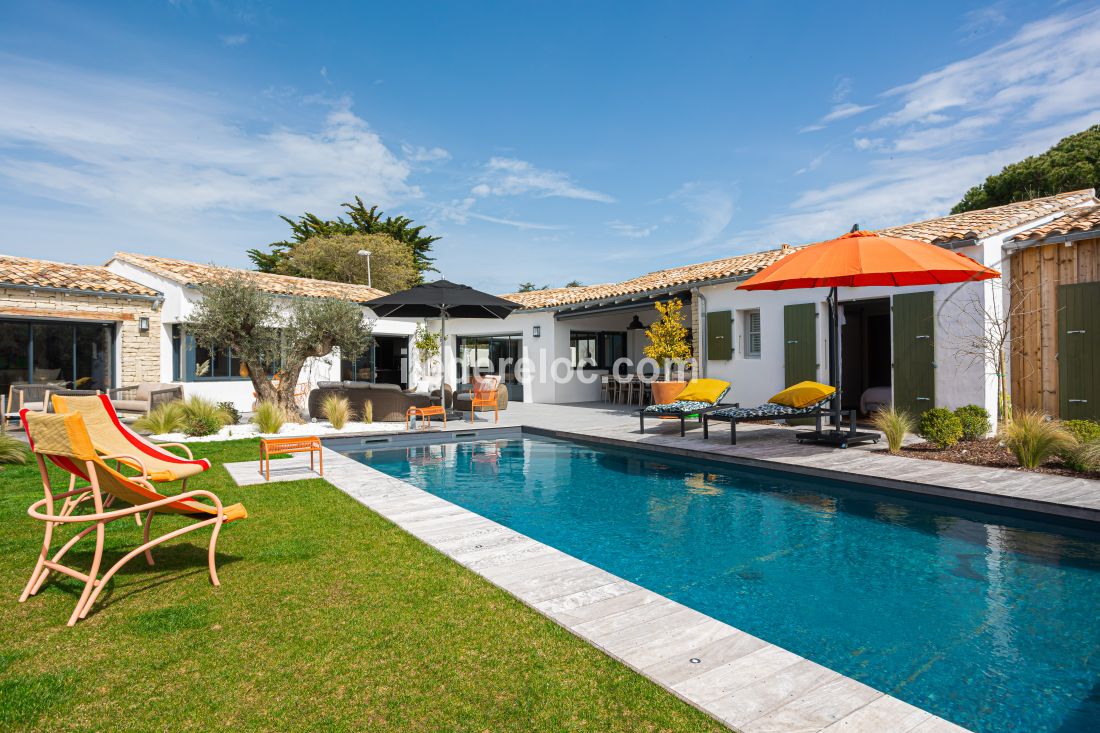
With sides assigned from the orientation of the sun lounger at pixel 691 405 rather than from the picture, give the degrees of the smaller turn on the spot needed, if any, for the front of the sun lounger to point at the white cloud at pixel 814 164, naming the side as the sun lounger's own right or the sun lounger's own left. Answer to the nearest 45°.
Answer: approximately 180°

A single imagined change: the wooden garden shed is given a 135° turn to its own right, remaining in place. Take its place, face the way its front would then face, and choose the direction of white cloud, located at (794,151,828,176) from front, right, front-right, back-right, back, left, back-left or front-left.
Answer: front

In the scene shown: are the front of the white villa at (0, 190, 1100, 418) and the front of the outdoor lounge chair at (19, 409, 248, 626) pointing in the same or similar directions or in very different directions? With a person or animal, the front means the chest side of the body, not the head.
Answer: very different directions

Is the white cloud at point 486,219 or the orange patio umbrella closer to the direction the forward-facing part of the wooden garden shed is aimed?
the orange patio umbrella

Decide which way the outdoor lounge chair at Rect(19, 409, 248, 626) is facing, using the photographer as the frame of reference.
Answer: facing away from the viewer and to the right of the viewer

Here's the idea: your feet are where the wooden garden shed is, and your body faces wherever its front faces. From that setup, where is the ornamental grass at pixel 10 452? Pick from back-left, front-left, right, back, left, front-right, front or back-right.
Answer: front-right

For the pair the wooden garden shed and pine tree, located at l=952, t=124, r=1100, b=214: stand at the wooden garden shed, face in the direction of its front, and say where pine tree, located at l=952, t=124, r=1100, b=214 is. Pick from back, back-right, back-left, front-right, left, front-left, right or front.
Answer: back

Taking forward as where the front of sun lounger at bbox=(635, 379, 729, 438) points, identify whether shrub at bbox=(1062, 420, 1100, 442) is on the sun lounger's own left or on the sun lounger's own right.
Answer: on the sun lounger's own left

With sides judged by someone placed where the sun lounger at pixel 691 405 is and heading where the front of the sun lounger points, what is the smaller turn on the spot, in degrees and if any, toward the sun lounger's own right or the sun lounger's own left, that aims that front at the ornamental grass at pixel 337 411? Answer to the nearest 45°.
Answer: approximately 45° to the sun lounger's own right

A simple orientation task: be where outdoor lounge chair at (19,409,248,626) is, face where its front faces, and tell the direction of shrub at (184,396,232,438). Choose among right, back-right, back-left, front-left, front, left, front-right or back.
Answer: front-left

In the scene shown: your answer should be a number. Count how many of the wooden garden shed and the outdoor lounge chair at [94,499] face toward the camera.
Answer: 1

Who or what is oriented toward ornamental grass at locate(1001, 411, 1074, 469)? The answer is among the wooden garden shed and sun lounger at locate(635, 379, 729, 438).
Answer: the wooden garden shed

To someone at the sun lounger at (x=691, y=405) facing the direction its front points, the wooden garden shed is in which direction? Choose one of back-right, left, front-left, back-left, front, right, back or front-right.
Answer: back-left

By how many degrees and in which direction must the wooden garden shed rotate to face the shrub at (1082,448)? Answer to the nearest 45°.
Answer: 0° — it already faces it
